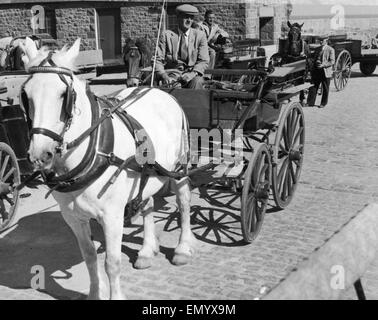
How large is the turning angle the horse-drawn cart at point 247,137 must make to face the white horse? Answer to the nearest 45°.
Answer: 0° — it already faces it

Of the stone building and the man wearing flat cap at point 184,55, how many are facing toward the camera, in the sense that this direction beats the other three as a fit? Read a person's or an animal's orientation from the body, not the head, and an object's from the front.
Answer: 2

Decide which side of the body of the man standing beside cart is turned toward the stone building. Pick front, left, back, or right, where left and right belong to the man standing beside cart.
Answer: right

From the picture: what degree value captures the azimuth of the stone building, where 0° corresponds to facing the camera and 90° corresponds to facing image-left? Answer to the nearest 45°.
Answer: approximately 0°

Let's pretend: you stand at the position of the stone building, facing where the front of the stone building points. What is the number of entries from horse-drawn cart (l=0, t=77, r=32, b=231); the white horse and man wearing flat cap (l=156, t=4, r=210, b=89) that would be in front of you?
3

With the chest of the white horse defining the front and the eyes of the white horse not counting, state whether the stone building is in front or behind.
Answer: behind

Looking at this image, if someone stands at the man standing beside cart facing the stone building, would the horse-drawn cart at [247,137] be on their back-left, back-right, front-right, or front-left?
back-left
